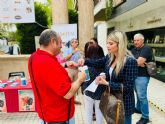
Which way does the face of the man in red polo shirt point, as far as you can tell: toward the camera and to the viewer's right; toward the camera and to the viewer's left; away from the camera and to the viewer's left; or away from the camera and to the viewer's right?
away from the camera and to the viewer's right

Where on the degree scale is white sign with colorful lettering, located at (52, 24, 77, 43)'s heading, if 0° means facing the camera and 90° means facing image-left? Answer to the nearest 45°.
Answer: approximately 0°

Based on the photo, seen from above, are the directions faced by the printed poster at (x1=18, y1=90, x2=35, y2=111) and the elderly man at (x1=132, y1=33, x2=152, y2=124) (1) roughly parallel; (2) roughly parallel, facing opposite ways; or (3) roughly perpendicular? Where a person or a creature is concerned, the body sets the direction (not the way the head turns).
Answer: roughly perpendicular

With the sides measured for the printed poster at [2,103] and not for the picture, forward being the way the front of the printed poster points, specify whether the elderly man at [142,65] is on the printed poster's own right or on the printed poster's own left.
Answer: on the printed poster's own left

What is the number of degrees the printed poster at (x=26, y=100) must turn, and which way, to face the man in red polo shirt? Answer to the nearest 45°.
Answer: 0° — it already faces them

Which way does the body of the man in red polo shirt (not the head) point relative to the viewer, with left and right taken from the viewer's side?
facing away from the viewer and to the right of the viewer

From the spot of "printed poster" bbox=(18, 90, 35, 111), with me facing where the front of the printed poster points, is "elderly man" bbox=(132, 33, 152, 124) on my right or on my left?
on my left

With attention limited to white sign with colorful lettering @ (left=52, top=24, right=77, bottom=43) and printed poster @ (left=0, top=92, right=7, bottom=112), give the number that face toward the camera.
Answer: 2

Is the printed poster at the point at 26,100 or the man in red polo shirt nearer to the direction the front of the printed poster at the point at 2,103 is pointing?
the man in red polo shirt

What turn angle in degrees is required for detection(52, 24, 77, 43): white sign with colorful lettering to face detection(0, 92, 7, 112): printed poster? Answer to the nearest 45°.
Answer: approximately 45° to its right

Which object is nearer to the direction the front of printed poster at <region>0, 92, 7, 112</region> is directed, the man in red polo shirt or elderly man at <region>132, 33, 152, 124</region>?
the man in red polo shirt
